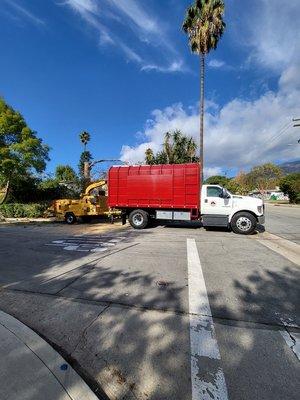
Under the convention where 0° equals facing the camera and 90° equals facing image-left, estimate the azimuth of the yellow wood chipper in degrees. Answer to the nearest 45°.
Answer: approximately 270°

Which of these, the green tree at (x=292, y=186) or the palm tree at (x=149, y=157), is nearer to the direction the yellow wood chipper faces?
the green tree

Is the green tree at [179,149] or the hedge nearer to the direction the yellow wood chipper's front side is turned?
the green tree

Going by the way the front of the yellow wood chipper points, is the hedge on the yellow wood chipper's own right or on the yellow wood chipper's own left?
on the yellow wood chipper's own left

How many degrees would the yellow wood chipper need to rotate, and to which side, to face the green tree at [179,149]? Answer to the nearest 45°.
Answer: approximately 45° to its left

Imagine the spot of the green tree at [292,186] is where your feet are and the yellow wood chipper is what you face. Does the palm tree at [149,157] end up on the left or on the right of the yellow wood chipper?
right

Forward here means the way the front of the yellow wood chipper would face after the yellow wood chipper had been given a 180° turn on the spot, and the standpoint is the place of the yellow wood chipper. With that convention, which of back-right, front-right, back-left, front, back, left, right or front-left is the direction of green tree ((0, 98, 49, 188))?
front-right

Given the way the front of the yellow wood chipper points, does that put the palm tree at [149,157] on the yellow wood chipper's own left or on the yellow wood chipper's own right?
on the yellow wood chipper's own left
